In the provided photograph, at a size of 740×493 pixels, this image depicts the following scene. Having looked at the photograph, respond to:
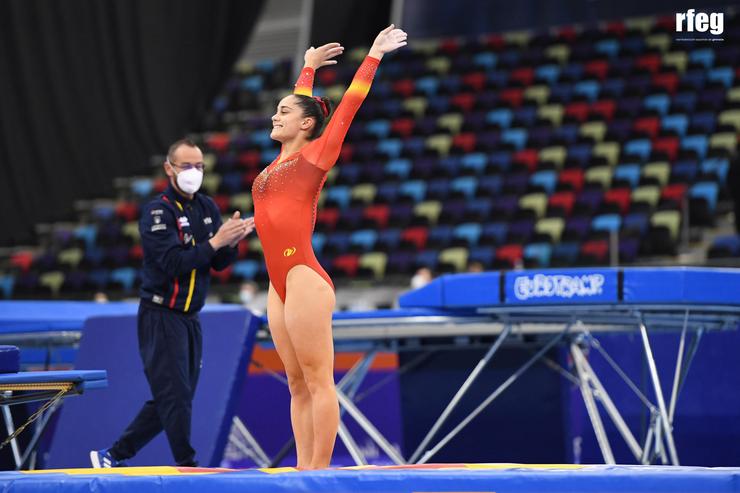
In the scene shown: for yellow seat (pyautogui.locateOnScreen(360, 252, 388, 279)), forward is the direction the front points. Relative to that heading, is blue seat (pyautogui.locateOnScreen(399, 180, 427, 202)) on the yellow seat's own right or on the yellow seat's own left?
on the yellow seat's own left

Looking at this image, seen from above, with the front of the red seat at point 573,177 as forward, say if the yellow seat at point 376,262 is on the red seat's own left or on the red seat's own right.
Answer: on the red seat's own right

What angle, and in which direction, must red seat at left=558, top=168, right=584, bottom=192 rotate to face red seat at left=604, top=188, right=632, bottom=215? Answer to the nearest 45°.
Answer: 0° — it already faces it

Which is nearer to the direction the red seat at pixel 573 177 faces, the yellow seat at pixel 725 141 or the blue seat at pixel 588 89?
the yellow seat

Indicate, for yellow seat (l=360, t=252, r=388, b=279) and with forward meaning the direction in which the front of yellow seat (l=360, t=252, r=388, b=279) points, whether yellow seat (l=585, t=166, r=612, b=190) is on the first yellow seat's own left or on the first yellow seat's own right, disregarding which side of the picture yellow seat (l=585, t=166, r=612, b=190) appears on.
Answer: on the first yellow seat's own left

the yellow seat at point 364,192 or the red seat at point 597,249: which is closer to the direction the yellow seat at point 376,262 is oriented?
the red seat

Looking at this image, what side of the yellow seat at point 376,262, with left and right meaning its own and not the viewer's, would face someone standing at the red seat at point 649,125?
left

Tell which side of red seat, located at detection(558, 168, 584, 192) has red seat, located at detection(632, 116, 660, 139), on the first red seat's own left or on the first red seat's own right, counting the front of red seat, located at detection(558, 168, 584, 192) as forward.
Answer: on the first red seat's own left

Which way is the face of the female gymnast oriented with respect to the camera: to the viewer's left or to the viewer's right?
to the viewer's left

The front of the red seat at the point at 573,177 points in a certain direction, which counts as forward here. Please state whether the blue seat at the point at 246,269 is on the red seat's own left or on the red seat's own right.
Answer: on the red seat's own right
